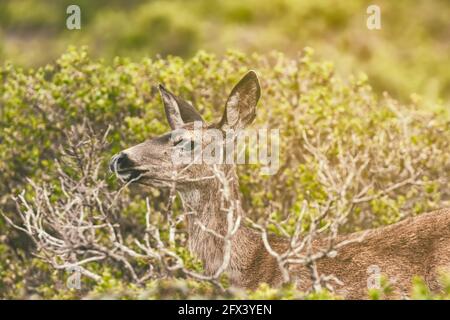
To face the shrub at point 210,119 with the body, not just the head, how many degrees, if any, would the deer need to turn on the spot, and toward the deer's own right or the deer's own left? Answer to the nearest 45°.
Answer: approximately 90° to the deer's own right

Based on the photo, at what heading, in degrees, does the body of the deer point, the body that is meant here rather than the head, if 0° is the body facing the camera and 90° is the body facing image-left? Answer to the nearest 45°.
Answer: approximately 90°
